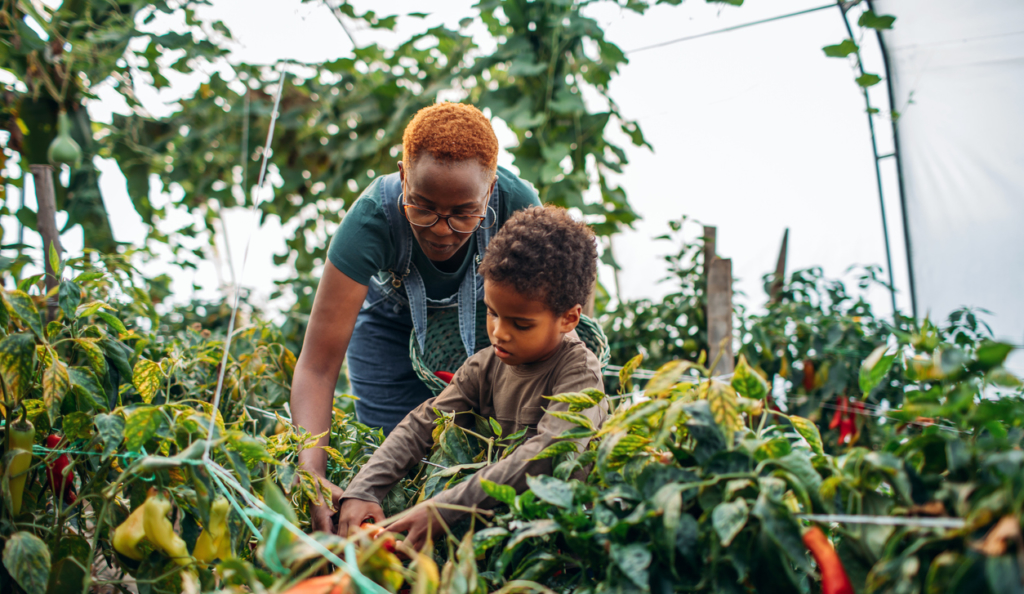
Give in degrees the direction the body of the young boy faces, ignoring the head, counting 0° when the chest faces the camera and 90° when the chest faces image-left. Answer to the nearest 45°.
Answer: approximately 45°

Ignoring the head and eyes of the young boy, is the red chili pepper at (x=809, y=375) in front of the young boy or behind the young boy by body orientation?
behind

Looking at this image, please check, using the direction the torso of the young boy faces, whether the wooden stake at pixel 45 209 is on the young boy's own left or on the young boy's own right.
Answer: on the young boy's own right

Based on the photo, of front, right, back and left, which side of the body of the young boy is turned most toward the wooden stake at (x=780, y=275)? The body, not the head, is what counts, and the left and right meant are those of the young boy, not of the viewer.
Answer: back

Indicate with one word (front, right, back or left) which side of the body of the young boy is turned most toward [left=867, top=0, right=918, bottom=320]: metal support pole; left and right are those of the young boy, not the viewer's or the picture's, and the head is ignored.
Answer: back

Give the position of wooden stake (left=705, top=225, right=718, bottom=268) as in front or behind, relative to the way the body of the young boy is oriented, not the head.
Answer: behind

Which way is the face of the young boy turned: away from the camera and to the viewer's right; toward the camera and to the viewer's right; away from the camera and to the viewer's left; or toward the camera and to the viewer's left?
toward the camera and to the viewer's left
